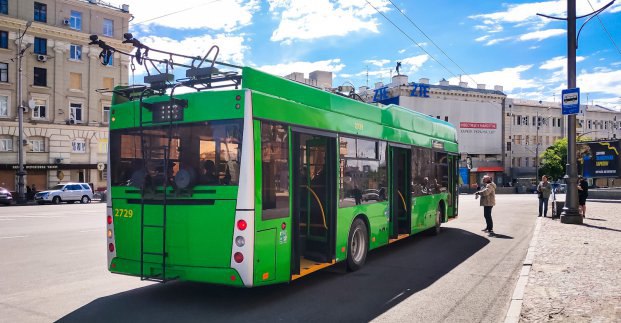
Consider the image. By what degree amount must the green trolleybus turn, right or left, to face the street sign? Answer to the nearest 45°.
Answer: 0° — it already faces it

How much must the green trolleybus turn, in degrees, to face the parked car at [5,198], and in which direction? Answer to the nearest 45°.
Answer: approximately 90° to its left

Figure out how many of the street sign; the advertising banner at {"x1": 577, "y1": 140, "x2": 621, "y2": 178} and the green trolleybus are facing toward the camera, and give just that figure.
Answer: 2

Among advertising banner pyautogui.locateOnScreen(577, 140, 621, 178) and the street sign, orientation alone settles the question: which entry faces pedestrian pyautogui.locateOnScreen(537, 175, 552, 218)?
the advertising banner

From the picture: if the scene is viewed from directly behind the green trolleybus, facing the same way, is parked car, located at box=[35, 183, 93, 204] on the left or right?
on its left

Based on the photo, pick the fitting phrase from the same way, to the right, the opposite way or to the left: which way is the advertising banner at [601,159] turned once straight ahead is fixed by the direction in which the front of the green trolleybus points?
the opposite way

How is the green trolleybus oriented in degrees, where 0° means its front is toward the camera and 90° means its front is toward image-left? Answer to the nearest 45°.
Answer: approximately 225°

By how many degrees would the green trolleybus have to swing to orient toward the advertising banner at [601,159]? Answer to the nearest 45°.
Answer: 0° — it already faces it

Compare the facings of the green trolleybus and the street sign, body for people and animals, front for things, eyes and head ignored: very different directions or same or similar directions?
very different directions

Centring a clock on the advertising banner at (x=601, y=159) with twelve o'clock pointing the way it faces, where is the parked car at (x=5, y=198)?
The parked car is roughly at 2 o'clock from the advertising banner.
